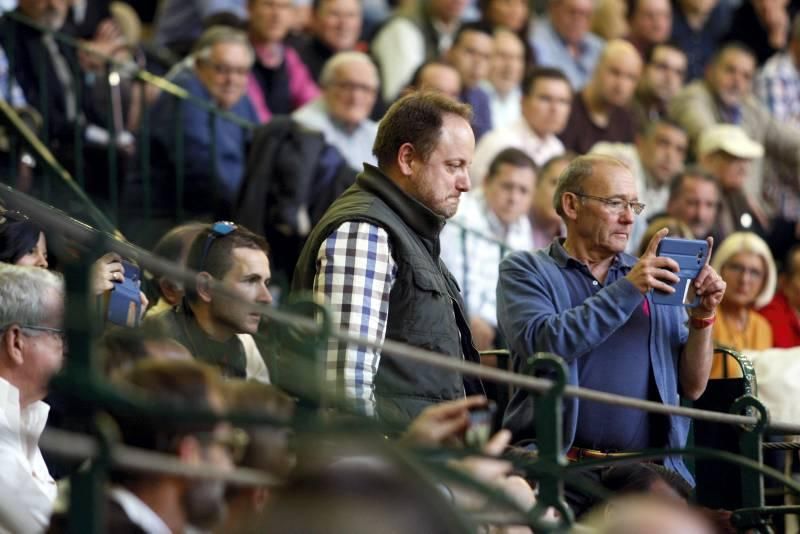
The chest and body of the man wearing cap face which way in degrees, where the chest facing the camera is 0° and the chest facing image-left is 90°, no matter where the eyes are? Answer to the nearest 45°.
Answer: approximately 315°

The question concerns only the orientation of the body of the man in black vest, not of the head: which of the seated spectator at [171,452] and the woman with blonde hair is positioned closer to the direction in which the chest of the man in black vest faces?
the woman with blonde hair

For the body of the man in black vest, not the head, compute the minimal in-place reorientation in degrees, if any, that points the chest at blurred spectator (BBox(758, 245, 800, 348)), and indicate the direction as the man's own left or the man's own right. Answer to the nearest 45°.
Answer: approximately 45° to the man's own left

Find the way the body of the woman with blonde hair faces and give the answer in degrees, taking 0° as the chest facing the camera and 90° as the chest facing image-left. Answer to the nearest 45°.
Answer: approximately 0°

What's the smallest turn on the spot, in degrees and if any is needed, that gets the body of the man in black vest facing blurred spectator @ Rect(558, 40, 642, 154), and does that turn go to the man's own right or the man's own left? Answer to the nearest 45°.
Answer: approximately 90° to the man's own left
